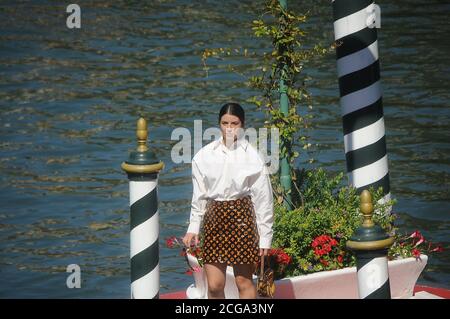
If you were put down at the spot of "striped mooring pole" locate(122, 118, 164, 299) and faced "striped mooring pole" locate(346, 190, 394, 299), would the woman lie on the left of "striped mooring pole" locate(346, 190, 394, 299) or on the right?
left

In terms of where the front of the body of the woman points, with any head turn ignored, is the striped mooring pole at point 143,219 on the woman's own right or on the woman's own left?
on the woman's own right

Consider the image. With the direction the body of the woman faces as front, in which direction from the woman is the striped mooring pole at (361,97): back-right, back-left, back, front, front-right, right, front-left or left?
back-left

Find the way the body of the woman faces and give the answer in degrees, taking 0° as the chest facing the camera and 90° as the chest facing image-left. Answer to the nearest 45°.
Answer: approximately 0°

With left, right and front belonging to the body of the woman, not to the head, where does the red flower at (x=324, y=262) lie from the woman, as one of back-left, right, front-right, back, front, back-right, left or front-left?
back-left

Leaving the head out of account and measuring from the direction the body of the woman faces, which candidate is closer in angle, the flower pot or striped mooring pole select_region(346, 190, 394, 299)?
the striped mooring pole

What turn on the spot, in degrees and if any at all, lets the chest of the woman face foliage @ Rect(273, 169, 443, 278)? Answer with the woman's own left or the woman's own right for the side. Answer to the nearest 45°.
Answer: approximately 135° to the woman's own left
